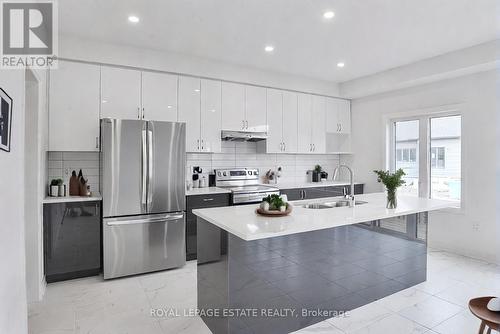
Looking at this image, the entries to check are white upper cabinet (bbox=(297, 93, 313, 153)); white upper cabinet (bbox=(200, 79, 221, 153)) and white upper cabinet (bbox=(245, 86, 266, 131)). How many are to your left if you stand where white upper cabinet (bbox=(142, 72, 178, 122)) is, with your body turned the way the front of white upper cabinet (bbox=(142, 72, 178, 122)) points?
3

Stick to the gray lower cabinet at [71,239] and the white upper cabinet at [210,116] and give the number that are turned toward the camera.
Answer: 2

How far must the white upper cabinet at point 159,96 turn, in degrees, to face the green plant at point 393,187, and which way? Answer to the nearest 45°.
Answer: approximately 45° to its left

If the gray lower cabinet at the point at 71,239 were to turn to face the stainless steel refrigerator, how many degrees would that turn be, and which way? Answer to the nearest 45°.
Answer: approximately 90° to its left

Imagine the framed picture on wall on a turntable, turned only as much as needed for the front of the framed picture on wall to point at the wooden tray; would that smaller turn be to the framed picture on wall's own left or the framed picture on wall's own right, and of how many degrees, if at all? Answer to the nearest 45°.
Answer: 0° — it already faces it

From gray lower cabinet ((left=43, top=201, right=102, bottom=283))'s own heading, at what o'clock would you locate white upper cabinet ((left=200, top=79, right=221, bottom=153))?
The white upper cabinet is roughly at 9 o'clock from the gray lower cabinet.

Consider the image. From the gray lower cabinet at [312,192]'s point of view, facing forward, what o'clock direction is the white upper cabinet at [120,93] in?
The white upper cabinet is roughly at 3 o'clock from the gray lower cabinet.

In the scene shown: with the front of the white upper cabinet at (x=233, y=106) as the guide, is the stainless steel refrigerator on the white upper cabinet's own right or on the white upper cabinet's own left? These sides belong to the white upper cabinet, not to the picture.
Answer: on the white upper cabinet's own right

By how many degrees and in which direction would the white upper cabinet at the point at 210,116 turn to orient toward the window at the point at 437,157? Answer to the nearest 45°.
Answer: approximately 90° to its left

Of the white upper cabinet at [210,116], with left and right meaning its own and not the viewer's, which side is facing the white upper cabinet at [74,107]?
right

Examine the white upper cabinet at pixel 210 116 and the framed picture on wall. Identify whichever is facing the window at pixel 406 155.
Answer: the framed picture on wall

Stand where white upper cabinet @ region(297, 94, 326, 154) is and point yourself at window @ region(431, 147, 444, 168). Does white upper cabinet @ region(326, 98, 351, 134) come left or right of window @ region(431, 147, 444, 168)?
left

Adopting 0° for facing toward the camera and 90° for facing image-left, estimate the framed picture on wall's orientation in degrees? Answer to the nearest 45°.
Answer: approximately 270°

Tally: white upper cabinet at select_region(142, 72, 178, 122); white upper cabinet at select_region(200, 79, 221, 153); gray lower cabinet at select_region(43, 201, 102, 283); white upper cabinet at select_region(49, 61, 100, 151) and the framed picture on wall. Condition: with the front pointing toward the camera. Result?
4

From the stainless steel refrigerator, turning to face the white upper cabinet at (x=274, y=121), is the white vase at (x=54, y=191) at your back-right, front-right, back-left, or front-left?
back-left
